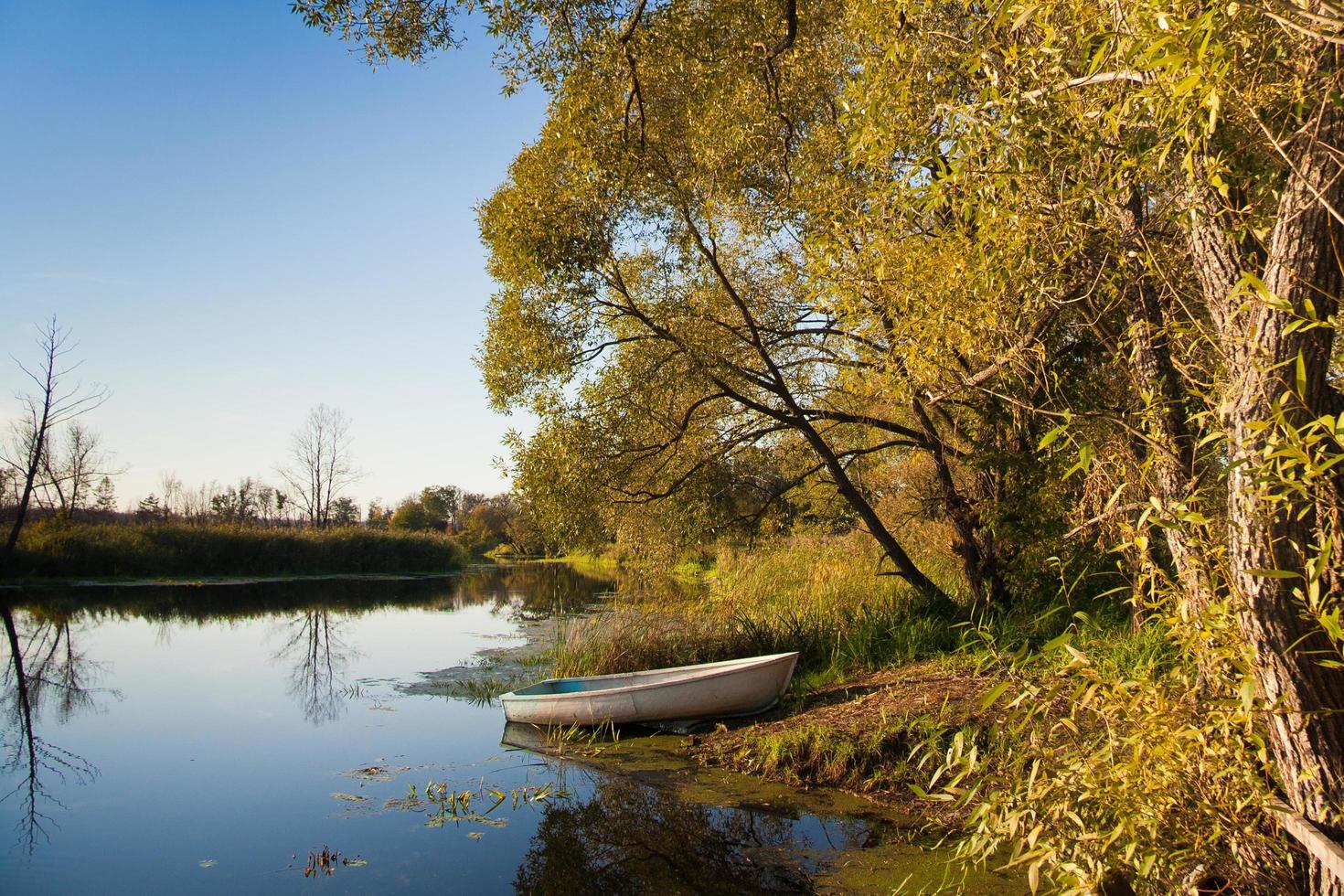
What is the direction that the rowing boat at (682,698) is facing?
to the viewer's right

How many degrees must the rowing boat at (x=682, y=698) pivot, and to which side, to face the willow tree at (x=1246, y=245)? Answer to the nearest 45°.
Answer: approximately 90° to its right
